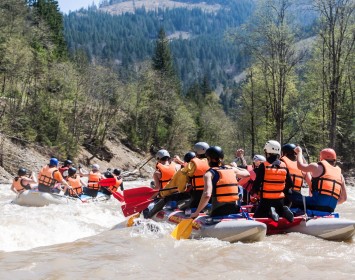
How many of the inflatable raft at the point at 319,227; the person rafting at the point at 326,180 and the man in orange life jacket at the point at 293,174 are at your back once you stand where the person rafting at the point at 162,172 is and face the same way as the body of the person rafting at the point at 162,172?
3

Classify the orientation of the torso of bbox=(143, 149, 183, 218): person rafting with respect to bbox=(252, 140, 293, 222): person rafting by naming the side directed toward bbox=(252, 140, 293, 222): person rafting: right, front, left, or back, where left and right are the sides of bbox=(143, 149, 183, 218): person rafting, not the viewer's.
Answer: back

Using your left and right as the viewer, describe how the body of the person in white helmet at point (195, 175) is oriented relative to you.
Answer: facing away from the viewer and to the left of the viewer

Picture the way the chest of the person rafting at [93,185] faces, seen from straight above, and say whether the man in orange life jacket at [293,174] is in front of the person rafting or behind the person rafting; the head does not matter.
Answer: behind
